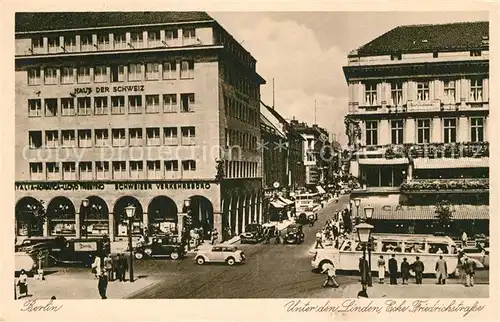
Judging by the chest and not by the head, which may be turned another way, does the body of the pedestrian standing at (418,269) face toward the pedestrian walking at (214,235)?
no

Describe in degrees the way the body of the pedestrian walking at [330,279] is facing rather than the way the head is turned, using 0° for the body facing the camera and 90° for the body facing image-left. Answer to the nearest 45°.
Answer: approximately 90°

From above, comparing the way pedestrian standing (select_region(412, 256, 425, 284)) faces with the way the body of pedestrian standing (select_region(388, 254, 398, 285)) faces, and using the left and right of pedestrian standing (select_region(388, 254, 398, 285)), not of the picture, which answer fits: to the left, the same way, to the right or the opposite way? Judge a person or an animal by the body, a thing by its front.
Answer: the same way

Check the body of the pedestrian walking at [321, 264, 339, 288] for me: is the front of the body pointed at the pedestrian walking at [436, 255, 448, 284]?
no
